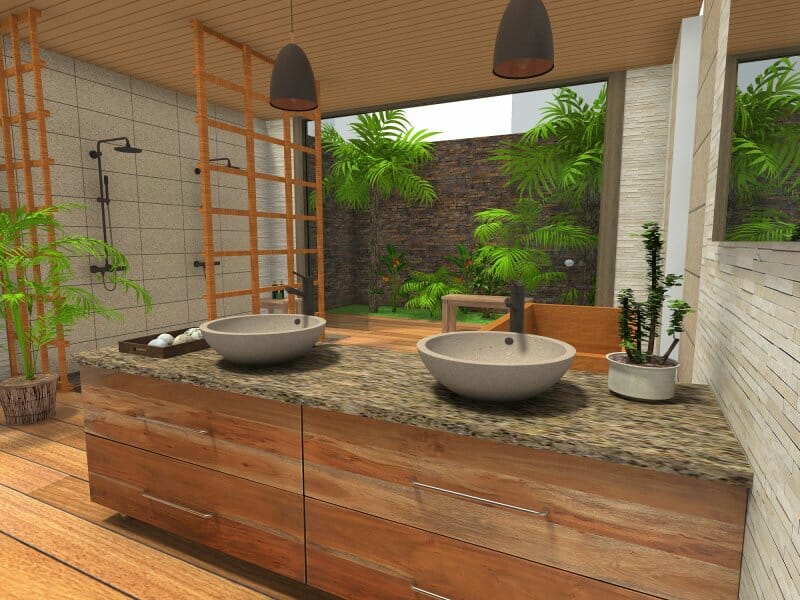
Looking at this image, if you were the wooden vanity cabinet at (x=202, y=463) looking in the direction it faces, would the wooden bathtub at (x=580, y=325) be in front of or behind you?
behind

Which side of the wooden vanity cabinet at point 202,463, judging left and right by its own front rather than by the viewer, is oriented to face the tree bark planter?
right

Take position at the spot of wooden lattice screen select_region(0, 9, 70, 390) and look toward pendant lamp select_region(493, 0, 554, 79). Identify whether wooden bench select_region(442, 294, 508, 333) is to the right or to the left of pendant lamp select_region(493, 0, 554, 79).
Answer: left

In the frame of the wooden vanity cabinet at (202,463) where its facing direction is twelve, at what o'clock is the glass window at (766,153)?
The glass window is roughly at 9 o'clock from the wooden vanity cabinet.

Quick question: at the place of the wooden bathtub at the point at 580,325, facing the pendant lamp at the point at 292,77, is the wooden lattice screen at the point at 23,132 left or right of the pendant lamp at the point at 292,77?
right

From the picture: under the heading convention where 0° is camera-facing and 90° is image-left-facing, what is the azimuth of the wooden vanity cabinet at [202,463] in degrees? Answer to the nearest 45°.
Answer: approximately 45°
